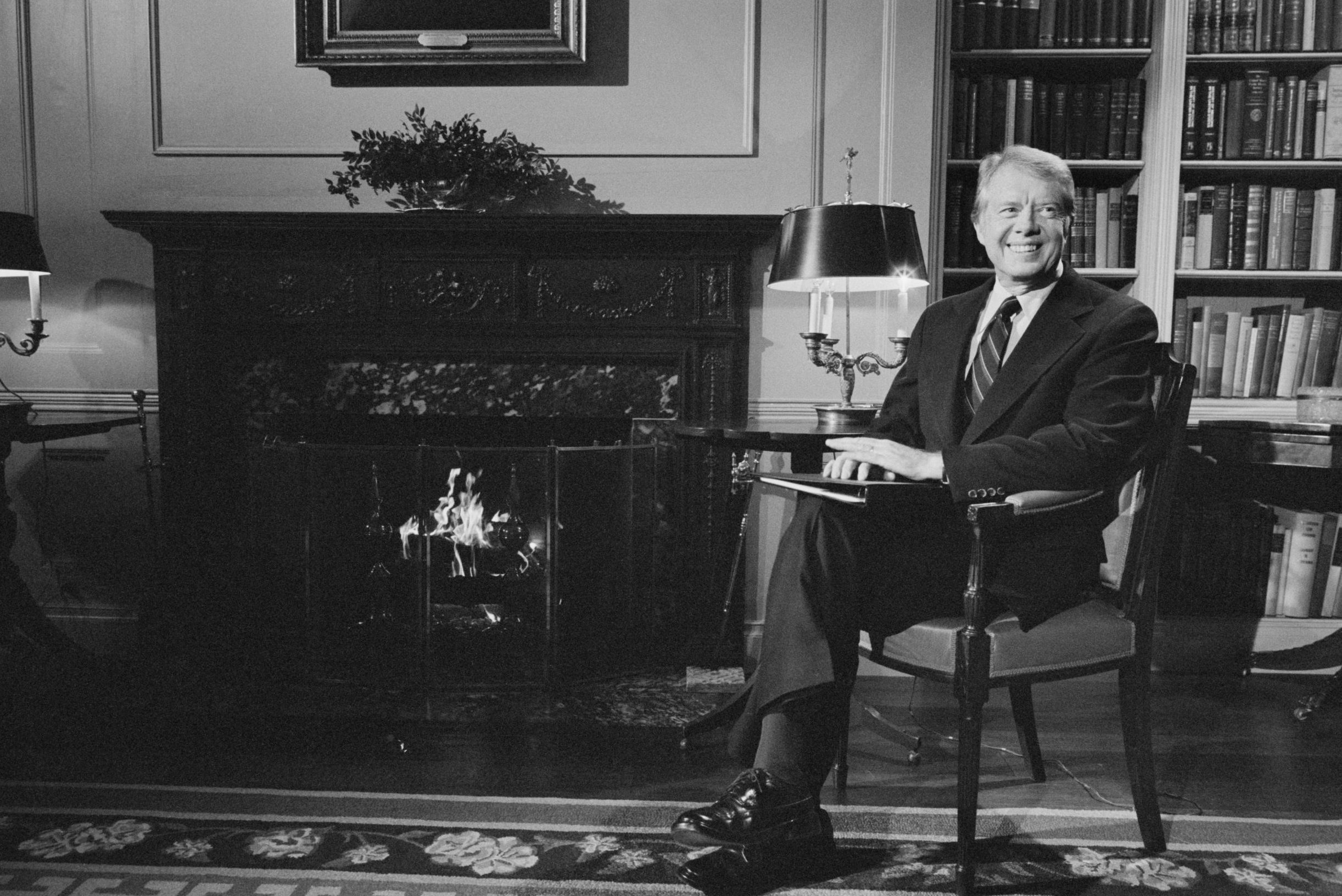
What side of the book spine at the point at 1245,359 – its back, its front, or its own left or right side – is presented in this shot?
front

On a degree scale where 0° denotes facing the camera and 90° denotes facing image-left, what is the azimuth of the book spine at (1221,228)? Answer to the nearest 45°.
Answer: approximately 0°

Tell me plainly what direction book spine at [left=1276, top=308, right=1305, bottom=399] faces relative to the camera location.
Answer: facing the viewer

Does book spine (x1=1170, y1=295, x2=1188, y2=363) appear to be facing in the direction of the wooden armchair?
yes

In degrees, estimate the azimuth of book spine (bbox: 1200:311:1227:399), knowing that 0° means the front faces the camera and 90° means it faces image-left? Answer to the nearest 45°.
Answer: approximately 0°

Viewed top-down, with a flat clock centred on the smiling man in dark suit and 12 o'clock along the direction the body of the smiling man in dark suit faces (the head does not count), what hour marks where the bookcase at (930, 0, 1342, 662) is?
The bookcase is roughly at 5 o'clock from the smiling man in dark suit.

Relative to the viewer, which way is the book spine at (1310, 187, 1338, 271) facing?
toward the camera

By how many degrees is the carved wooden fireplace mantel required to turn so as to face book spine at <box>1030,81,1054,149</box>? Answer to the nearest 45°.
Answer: approximately 90° to its left

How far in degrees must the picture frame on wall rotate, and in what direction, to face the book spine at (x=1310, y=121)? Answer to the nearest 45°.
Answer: approximately 90° to its left

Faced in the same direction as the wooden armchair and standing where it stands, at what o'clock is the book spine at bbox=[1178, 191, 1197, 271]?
The book spine is roughly at 5 o'clock from the wooden armchair.

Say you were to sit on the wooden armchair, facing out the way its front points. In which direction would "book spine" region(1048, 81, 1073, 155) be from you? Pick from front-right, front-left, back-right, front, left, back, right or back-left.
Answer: back-right

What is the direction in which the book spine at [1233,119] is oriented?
toward the camera
